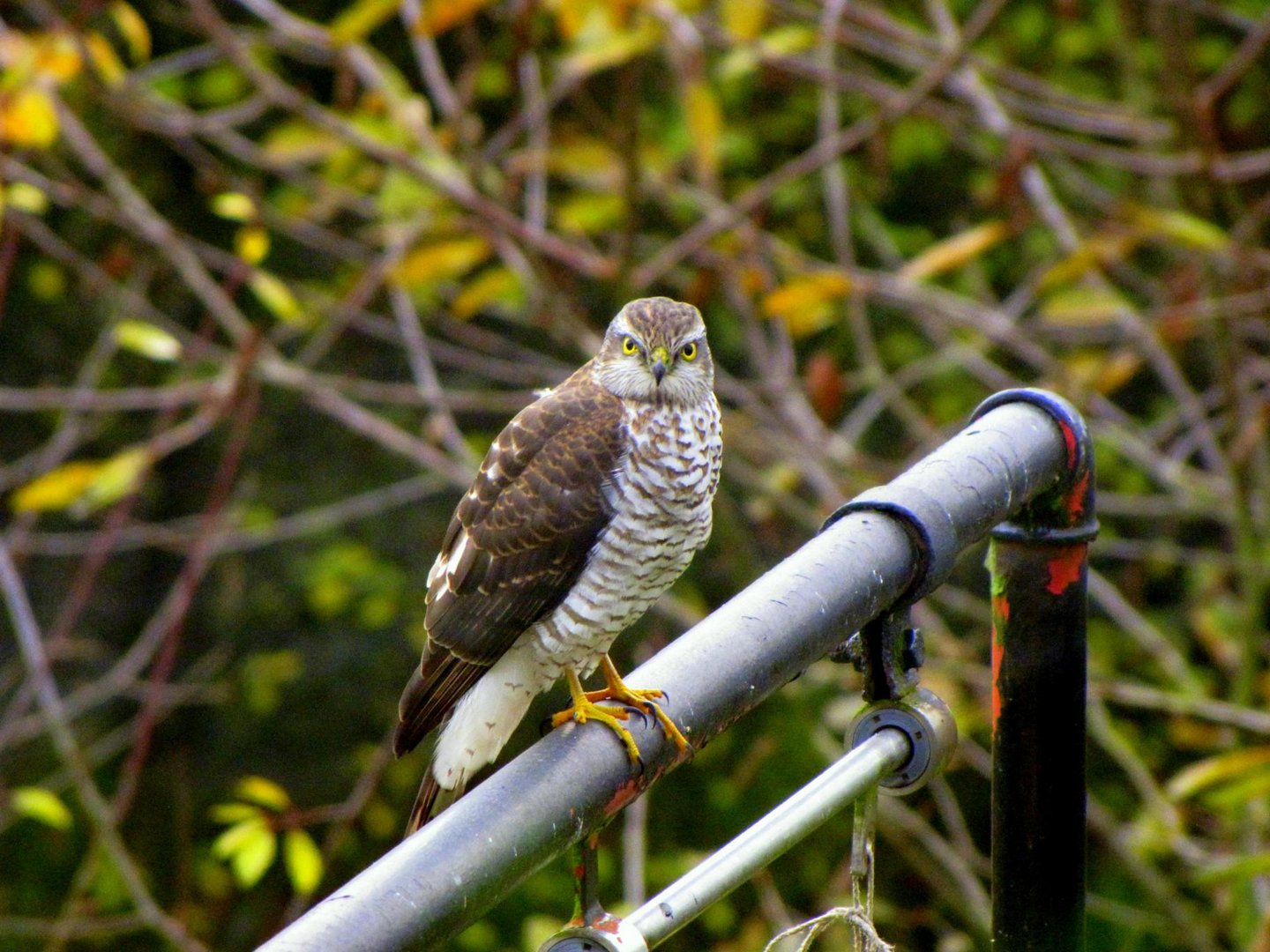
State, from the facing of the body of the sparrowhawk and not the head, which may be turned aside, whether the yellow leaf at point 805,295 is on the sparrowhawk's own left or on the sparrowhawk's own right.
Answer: on the sparrowhawk's own left

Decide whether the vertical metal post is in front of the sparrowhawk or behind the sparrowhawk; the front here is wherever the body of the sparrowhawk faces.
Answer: in front

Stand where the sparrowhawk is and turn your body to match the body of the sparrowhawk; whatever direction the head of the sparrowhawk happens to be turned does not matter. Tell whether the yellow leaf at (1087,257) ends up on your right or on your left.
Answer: on your left

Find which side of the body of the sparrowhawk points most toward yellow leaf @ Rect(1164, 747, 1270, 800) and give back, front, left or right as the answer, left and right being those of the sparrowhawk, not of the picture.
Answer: left

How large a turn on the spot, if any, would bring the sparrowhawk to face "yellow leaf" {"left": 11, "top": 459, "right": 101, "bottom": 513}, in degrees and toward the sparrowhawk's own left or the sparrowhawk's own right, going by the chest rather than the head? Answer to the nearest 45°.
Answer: approximately 180°

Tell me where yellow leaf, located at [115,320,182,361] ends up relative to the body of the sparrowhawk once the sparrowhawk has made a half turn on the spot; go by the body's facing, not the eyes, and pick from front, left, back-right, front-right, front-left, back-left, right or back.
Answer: front

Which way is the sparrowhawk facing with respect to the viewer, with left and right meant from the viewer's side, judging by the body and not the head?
facing the viewer and to the right of the viewer
